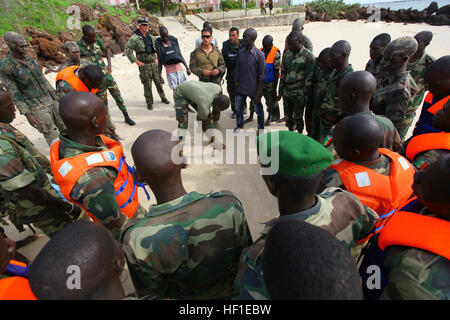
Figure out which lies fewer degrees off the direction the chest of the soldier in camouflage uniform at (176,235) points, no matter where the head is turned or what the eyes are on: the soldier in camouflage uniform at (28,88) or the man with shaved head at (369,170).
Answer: the soldier in camouflage uniform

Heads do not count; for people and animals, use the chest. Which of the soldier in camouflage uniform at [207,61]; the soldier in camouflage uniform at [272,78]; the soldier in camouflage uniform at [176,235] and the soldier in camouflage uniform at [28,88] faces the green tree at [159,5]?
the soldier in camouflage uniform at [176,235]

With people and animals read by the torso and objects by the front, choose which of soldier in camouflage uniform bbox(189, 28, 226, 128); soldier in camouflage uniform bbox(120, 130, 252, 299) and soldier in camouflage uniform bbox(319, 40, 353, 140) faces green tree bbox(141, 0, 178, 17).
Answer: soldier in camouflage uniform bbox(120, 130, 252, 299)

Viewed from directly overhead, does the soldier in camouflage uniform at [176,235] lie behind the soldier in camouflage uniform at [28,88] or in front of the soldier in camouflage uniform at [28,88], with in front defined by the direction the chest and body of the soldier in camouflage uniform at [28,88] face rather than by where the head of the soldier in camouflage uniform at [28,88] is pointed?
in front

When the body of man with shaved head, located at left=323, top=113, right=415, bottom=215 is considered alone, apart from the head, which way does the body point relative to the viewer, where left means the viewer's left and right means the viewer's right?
facing away from the viewer and to the left of the viewer

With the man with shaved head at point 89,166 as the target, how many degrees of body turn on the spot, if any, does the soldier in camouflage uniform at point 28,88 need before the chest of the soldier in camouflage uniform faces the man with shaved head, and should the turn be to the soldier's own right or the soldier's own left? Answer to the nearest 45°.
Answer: approximately 45° to the soldier's own right

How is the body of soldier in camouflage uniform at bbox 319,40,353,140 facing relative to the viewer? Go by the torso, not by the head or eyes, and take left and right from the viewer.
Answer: facing the viewer and to the left of the viewer

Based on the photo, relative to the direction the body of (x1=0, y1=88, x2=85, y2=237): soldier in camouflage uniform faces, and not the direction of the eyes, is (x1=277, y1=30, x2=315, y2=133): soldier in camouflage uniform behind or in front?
in front

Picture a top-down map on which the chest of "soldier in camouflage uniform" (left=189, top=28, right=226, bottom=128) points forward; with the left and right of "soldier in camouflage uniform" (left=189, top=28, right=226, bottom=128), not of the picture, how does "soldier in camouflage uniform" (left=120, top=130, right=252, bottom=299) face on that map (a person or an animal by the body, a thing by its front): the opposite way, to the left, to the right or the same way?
the opposite way

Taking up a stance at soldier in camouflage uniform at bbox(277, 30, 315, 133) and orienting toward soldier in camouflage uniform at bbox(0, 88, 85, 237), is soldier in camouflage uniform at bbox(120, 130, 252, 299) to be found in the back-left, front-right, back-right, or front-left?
front-left

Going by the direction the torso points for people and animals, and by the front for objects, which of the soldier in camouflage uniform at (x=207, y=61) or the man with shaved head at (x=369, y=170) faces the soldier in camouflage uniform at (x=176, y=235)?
the soldier in camouflage uniform at (x=207, y=61)

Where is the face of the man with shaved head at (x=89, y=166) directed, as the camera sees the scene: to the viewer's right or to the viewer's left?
to the viewer's right

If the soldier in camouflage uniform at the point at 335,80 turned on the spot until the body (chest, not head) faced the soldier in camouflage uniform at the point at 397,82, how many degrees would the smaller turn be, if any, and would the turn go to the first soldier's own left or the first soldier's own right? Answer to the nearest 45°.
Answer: approximately 90° to the first soldier's own left

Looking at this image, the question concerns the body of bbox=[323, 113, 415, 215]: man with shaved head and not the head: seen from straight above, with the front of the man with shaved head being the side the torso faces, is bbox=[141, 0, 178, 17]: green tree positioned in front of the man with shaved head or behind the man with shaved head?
in front

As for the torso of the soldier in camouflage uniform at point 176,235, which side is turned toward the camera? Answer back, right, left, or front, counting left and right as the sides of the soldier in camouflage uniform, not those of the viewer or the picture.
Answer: back

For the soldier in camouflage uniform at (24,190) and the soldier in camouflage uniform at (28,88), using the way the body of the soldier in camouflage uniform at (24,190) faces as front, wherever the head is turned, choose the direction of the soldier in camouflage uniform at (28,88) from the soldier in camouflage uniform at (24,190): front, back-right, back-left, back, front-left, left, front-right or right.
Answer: left

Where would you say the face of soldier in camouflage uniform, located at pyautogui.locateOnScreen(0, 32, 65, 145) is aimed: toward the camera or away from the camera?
toward the camera
